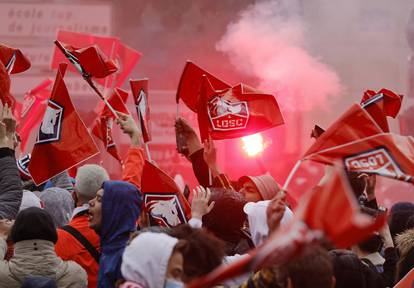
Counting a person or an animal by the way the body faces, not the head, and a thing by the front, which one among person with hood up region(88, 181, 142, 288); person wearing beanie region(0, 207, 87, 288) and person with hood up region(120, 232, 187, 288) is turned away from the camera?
the person wearing beanie

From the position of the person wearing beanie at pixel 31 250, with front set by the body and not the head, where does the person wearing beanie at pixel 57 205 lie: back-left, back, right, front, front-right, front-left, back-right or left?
front

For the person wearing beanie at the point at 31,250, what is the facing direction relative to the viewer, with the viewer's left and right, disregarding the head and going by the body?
facing away from the viewer

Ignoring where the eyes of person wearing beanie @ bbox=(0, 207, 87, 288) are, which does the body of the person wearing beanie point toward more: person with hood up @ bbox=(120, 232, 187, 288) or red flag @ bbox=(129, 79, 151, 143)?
the red flag

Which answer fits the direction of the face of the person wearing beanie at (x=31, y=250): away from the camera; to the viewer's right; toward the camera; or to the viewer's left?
away from the camera

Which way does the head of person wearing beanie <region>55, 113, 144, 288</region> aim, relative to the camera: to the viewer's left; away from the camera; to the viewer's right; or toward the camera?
away from the camera

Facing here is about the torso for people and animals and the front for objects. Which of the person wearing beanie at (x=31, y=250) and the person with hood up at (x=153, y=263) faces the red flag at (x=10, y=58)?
the person wearing beanie

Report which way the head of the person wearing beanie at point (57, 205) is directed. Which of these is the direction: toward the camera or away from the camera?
away from the camera
